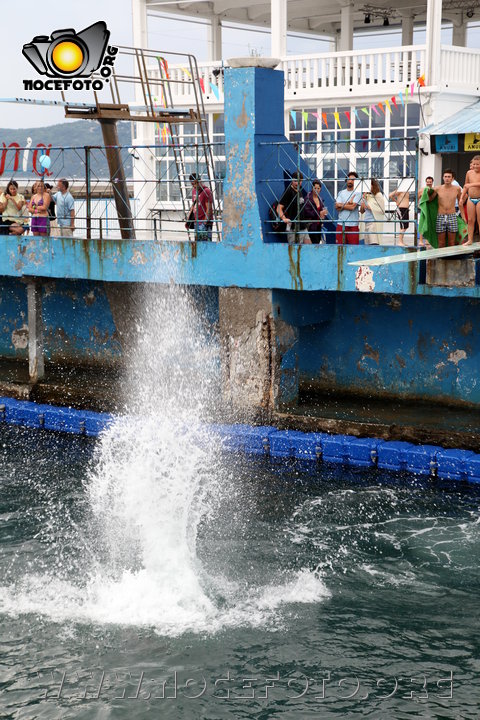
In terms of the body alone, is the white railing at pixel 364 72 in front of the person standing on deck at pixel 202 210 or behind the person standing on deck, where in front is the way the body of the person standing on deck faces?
behind

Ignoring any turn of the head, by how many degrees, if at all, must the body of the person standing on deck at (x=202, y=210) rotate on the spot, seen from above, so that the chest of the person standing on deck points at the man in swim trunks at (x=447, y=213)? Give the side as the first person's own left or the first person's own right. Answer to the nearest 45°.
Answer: approximately 90° to the first person's own left

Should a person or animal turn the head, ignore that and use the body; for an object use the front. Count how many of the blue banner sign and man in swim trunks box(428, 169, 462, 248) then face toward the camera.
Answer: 2

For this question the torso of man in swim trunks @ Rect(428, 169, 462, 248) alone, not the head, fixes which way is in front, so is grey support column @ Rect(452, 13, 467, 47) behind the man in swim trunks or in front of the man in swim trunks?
behind

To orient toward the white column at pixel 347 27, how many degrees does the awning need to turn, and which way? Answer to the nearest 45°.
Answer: approximately 90° to its right

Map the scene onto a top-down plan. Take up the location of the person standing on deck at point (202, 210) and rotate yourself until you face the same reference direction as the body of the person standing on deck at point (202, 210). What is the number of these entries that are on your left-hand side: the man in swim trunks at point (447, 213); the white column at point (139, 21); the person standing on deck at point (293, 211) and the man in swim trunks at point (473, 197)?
3

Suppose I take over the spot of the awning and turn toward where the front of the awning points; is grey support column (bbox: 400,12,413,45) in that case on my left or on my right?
on my right

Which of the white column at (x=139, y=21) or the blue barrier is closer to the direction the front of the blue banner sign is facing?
the blue barrier

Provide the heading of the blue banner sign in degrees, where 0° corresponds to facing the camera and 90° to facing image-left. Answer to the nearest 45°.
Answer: approximately 0°
